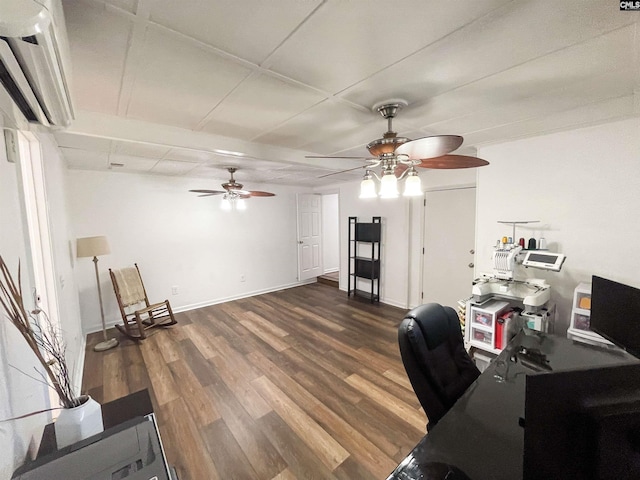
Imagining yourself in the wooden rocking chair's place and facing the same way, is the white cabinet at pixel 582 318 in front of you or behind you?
in front

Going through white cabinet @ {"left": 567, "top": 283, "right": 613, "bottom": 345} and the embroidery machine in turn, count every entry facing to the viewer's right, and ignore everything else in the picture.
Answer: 0

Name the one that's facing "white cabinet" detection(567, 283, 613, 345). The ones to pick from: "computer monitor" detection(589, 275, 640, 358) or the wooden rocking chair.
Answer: the wooden rocking chair

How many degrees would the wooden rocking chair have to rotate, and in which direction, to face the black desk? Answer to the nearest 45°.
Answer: approximately 45° to its right

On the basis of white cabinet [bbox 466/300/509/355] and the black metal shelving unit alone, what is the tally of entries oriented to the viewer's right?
0

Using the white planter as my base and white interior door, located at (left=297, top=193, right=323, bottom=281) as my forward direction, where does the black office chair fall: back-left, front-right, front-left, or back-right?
front-right

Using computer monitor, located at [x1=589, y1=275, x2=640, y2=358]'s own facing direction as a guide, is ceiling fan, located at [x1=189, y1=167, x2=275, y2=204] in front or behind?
in front

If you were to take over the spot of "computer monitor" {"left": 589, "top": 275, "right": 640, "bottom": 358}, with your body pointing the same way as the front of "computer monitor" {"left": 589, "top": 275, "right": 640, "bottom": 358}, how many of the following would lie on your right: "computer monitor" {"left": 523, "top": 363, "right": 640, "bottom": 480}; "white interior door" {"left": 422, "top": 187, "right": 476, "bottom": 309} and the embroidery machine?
2

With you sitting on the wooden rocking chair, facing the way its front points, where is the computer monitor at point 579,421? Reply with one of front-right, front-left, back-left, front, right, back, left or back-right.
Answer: front-right

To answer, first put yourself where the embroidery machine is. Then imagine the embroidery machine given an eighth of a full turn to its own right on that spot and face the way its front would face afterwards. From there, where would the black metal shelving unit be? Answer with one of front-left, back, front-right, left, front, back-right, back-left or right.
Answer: front-right

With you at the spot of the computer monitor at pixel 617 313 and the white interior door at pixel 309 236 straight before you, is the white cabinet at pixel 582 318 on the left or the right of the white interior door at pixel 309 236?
right

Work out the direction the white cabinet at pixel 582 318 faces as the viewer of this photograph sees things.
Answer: facing the viewer and to the left of the viewer

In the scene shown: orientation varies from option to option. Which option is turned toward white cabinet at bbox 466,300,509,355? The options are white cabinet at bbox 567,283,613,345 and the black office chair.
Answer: white cabinet at bbox 567,283,613,345

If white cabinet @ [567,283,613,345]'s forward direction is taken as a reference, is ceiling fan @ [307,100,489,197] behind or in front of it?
in front
